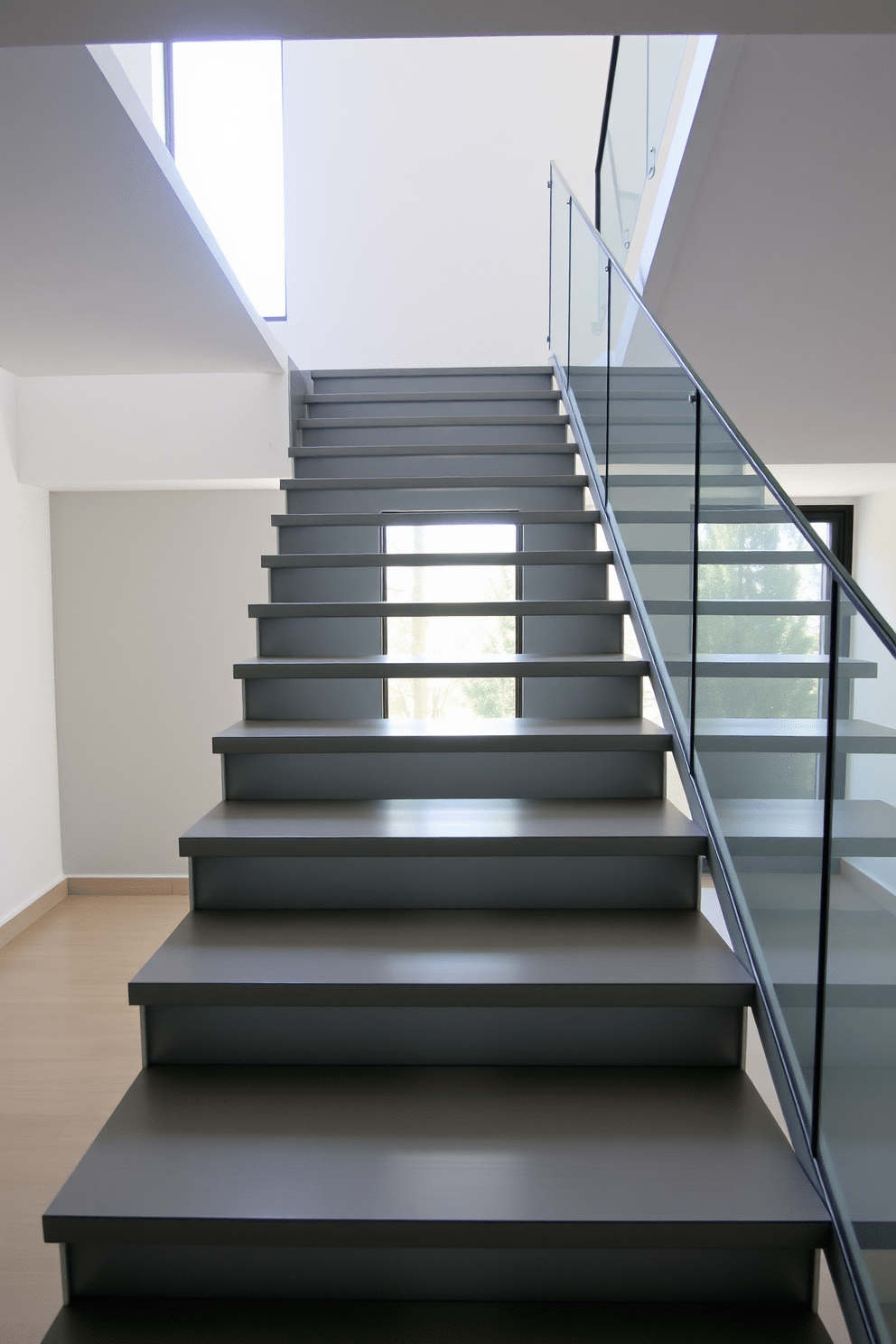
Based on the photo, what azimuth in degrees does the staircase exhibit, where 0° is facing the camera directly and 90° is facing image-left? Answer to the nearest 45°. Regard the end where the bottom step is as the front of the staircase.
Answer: approximately 0°
